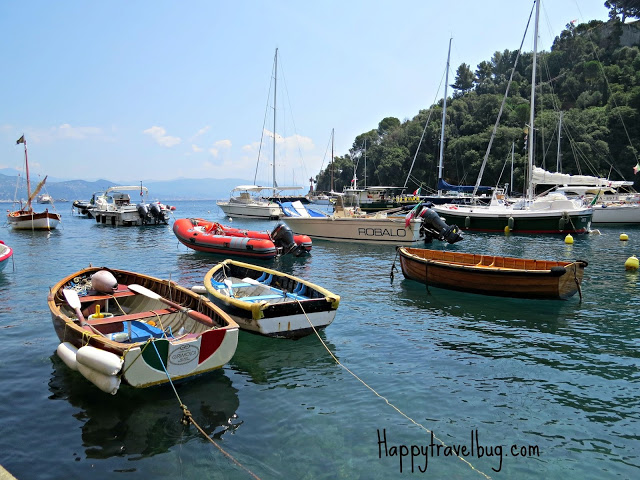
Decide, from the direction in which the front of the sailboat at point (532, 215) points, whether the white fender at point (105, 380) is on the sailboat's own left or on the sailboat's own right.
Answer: on the sailboat's own left

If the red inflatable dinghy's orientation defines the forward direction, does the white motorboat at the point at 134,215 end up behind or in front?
in front

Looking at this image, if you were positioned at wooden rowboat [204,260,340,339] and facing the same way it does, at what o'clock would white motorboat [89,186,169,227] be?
The white motorboat is roughly at 1 o'clock from the wooden rowboat.

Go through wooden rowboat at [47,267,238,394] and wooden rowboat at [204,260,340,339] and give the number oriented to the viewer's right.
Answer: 0

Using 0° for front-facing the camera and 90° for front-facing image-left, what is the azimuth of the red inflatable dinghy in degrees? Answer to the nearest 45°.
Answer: approximately 135°

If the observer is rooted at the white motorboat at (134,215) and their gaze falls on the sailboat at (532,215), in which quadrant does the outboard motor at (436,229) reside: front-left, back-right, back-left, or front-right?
front-right

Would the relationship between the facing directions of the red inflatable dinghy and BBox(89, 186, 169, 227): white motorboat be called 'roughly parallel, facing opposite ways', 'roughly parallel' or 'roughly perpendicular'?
roughly parallel

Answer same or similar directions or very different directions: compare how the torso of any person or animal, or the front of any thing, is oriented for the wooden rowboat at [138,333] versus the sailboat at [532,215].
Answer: same or similar directions

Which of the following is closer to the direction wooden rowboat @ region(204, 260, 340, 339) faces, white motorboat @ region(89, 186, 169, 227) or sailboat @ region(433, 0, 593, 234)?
the white motorboat

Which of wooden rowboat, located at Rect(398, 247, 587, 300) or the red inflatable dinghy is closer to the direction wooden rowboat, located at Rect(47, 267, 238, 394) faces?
the red inflatable dinghy

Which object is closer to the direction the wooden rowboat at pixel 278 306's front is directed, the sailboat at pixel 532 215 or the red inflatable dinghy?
the red inflatable dinghy

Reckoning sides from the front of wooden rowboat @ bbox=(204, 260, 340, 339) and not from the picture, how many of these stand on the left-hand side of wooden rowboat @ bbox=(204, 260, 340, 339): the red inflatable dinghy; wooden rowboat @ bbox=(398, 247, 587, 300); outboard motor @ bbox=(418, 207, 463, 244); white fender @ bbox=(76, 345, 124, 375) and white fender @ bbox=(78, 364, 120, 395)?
2

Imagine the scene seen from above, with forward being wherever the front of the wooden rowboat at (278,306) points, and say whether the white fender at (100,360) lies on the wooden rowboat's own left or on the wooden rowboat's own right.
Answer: on the wooden rowboat's own left

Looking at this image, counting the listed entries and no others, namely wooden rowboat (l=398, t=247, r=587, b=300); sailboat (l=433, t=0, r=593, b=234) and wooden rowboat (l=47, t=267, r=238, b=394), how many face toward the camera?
0

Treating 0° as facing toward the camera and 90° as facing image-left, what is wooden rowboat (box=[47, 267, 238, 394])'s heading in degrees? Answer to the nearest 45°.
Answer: approximately 135°

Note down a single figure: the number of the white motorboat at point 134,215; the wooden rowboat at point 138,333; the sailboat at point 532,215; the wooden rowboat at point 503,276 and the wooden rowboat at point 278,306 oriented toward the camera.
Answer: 0
